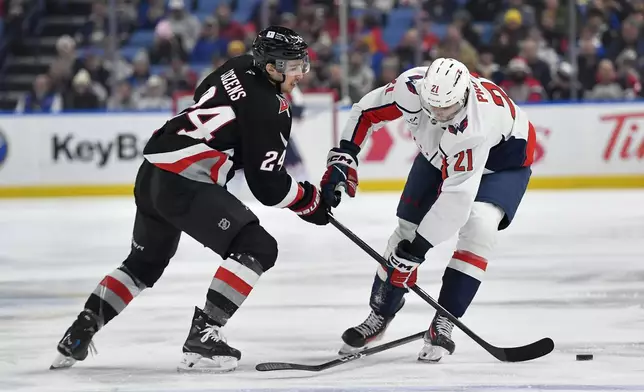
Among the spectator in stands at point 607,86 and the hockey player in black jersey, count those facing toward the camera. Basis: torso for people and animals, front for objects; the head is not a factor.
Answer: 1

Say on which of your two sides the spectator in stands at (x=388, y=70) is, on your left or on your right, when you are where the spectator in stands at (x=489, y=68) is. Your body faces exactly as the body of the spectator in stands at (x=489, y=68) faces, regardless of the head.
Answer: on your right

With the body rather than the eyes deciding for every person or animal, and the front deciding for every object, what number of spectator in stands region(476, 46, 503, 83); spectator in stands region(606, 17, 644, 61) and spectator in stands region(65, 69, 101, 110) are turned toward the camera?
3

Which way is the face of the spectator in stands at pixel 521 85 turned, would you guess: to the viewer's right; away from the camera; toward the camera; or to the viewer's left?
toward the camera

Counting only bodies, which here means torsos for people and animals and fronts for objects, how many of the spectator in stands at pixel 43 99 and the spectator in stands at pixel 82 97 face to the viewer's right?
0

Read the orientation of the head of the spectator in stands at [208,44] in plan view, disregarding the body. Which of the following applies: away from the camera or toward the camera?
toward the camera

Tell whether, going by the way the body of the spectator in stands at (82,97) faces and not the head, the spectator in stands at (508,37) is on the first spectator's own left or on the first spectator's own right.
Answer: on the first spectator's own left

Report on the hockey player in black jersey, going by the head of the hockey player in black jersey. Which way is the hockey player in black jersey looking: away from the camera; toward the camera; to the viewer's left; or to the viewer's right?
to the viewer's right

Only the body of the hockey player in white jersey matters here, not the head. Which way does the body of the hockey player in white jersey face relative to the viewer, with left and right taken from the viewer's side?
facing the viewer and to the left of the viewer

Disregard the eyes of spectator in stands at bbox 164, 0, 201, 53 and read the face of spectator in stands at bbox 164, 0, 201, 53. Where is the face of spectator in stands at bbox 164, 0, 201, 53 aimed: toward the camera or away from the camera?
toward the camera

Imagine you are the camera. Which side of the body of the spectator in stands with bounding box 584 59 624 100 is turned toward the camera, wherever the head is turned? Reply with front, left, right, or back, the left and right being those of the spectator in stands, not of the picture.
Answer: front

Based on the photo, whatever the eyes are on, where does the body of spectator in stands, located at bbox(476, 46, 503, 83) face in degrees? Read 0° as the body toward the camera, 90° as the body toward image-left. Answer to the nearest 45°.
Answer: approximately 0°

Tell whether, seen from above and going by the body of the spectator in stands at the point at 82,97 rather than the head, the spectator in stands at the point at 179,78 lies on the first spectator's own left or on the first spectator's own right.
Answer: on the first spectator's own left

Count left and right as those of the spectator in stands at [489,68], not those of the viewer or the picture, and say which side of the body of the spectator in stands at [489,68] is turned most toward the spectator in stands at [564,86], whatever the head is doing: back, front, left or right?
left

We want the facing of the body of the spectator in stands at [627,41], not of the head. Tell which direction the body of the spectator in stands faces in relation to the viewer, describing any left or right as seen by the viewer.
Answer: facing the viewer

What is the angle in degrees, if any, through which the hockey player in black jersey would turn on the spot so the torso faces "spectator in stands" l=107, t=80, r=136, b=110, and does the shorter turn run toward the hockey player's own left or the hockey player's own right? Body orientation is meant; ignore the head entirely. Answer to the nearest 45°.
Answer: approximately 90° to the hockey player's own left

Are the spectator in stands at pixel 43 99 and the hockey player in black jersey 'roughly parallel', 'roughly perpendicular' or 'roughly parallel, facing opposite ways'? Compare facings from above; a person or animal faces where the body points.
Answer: roughly perpendicular

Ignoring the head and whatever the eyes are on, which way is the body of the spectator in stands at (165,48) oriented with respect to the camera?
toward the camera
